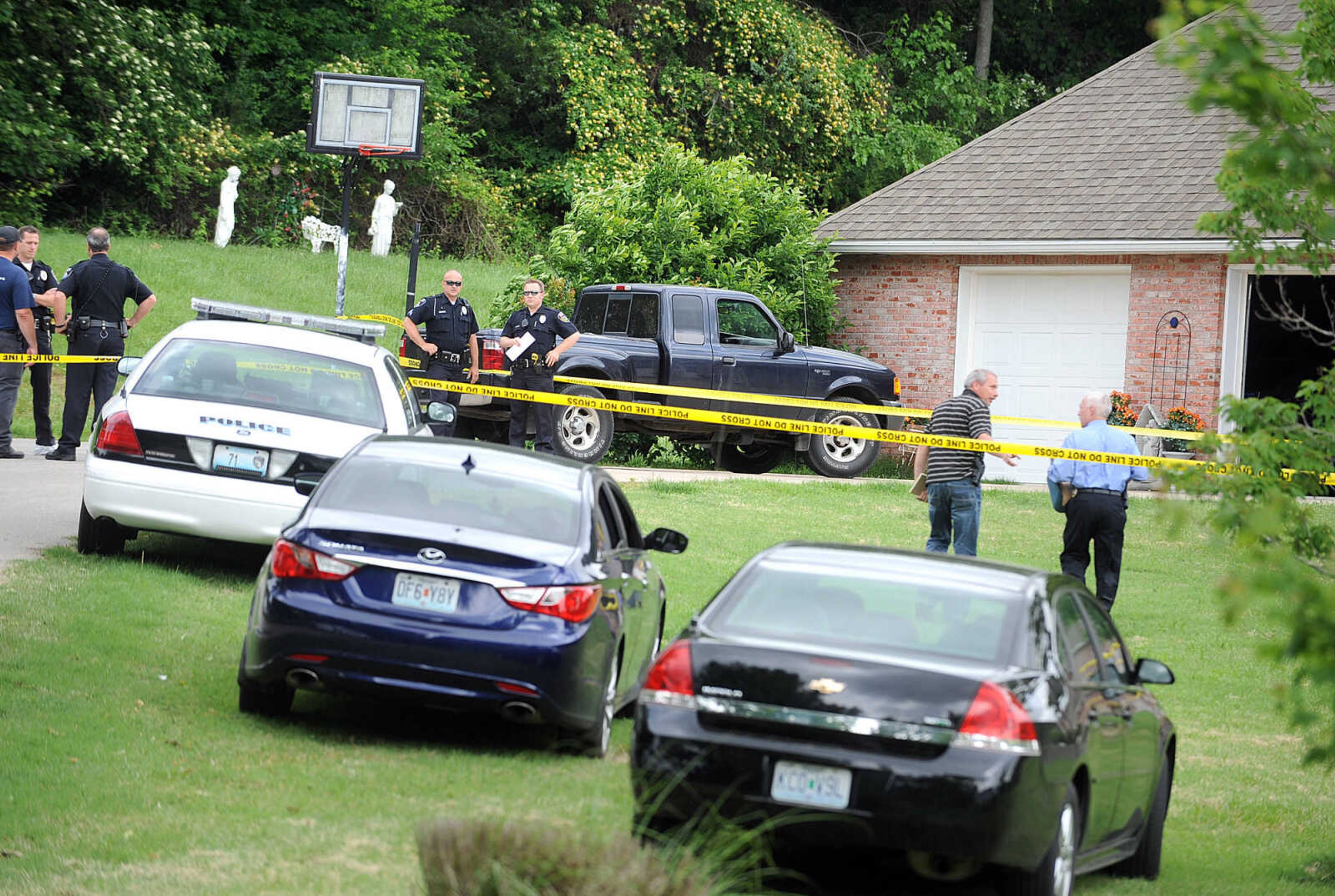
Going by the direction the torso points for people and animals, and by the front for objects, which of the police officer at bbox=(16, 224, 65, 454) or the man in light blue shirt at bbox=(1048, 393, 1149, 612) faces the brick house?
the man in light blue shirt

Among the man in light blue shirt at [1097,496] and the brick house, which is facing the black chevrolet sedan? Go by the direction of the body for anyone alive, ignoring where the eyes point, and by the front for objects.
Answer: the brick house

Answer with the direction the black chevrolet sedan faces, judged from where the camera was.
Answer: facing away from the viewer and to the right of the viewer

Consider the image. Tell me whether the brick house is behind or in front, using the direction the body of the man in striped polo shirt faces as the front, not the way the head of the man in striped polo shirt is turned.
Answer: in front

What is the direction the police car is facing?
away from the camera

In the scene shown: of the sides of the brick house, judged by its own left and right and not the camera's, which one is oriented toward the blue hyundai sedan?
front

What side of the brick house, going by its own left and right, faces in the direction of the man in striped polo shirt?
front

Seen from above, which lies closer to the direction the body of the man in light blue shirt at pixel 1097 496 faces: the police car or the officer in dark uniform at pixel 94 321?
the officer in dark uniform

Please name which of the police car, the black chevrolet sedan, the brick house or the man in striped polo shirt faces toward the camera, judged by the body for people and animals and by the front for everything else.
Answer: the brick house

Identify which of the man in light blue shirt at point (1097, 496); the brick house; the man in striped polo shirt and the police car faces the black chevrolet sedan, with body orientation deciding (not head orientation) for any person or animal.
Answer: the brick house

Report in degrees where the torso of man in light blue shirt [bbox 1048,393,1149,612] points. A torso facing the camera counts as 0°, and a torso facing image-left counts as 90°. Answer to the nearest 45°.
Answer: approximately 180°

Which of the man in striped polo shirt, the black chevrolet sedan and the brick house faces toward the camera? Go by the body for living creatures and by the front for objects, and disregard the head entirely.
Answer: the brick house
